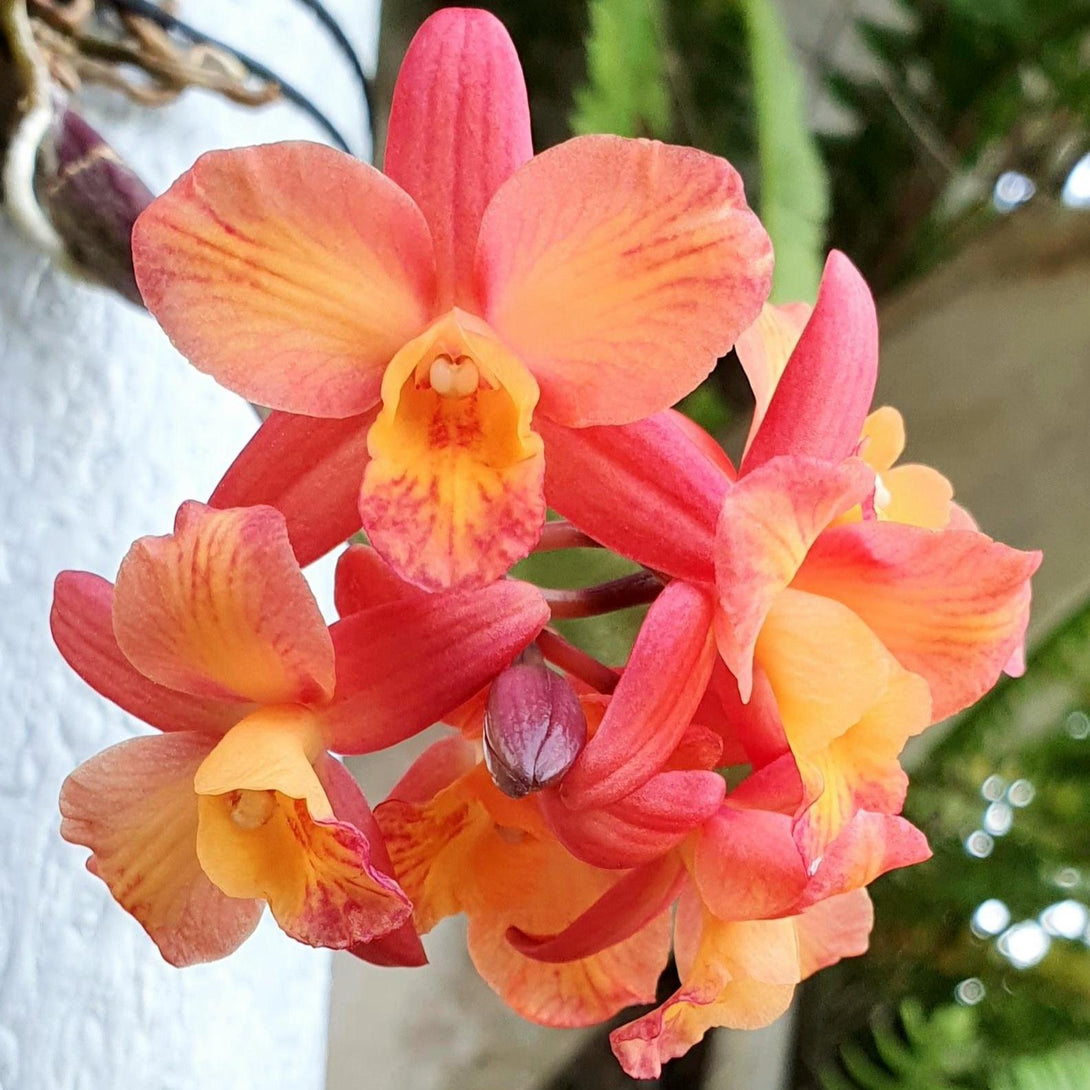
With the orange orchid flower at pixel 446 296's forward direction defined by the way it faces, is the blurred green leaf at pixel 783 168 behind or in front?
behind

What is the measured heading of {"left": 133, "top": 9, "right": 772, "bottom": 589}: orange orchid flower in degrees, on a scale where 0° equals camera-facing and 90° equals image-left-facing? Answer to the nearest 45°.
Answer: approximately 0°
